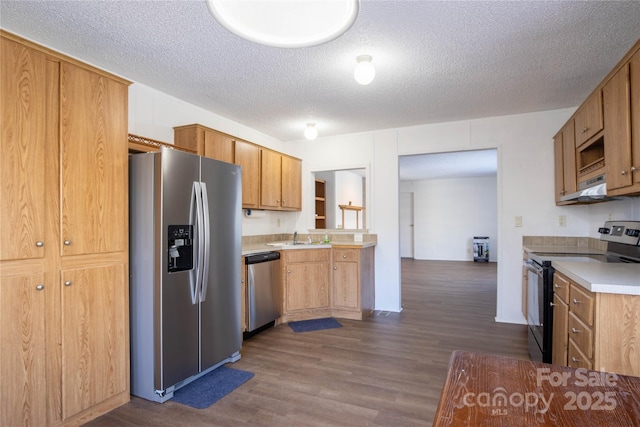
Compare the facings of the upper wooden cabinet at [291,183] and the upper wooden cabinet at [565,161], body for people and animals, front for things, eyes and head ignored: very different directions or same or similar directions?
very different directions

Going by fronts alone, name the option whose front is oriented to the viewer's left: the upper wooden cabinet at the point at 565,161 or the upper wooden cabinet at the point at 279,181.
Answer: the upper wooden cabinet at the point at 565,161

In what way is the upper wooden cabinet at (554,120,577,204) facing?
to the viewer's left

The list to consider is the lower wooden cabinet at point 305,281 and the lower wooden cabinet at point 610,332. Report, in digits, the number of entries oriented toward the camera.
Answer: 1

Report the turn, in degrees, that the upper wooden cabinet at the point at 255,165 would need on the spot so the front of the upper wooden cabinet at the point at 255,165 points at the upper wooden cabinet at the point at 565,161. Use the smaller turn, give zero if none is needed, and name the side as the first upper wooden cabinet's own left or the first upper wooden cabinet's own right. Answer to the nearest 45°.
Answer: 0° — it already faces it

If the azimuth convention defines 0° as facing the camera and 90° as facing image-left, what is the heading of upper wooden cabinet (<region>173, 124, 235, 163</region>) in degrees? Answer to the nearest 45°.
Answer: approximately 315°

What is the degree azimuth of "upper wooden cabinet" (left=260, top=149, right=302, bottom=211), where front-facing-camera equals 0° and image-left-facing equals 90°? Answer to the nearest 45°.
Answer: approximately 315°

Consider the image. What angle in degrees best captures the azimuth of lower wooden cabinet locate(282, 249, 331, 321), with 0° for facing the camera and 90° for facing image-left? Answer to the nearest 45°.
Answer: approximately 0°

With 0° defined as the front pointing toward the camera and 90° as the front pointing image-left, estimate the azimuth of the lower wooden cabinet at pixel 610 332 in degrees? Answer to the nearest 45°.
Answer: approximately 90°

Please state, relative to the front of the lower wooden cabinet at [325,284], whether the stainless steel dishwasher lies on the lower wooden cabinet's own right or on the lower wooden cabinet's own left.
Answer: on the lower wooden cabinet's own right
